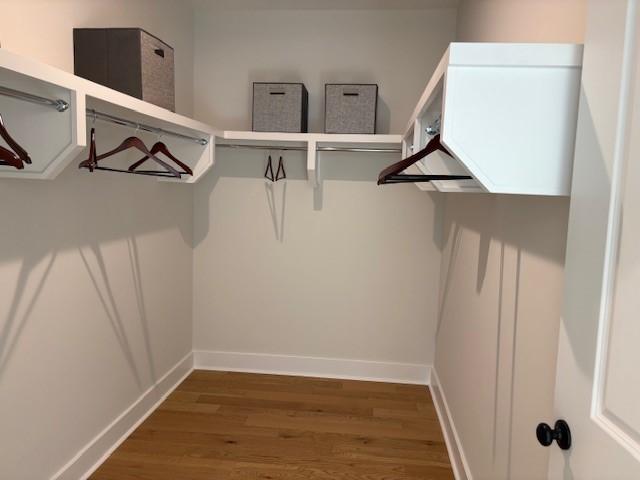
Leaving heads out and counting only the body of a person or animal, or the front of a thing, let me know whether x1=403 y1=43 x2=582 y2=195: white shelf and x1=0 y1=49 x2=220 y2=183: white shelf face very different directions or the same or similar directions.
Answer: very different directions

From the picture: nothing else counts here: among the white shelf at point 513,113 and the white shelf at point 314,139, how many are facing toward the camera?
1

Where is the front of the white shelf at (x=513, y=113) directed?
to the viewer's left

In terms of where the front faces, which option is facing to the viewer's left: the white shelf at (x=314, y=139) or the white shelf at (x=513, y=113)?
the white shelf at (x=513, y=113)

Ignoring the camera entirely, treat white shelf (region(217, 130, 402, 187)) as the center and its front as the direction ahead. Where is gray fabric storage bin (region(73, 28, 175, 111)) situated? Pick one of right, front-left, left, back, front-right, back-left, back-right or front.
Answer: front-right

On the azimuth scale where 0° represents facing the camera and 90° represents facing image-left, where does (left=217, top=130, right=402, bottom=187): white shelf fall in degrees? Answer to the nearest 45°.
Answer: approximately 0°

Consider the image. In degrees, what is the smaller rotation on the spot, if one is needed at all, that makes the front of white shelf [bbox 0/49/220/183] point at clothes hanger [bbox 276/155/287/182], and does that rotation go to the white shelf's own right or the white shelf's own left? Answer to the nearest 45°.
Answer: approximately 90° to the white shelf's own left

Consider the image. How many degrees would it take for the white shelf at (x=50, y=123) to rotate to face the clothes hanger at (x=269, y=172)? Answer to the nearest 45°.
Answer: approximately 90° to its left

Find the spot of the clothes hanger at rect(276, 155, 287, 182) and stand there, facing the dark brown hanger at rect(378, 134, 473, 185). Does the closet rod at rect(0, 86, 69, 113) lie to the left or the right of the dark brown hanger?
right

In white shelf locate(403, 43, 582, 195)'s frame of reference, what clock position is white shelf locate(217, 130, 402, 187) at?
white shelf locate(217, 130, 402, 187) is roughly at 2 o'clock from white shelf locate(403, 43, 582, 195).

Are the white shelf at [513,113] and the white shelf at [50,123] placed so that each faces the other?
yes

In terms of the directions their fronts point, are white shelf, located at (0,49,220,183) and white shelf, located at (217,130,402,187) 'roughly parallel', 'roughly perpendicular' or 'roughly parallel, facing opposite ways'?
roughly perpendicular

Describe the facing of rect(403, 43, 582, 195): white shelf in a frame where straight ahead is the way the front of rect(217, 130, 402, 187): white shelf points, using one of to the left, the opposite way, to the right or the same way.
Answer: to the right
